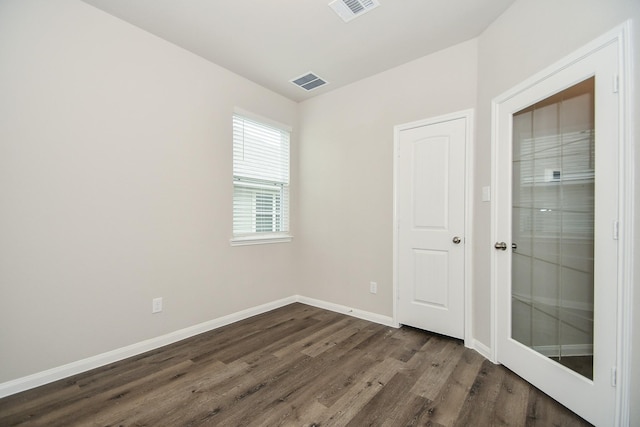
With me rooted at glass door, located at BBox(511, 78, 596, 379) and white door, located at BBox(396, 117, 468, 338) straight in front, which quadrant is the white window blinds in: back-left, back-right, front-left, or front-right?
front-left

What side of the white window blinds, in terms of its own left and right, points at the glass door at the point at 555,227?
front

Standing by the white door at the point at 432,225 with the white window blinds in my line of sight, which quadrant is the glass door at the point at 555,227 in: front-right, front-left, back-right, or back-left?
back-left

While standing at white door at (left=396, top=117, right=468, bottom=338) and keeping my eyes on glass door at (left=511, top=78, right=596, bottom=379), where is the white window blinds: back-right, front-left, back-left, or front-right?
back-right

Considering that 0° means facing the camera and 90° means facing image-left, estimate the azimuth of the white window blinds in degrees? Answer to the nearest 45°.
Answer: approximately 315°

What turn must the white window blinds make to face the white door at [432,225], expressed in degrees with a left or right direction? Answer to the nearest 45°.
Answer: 0° — it already faces it
